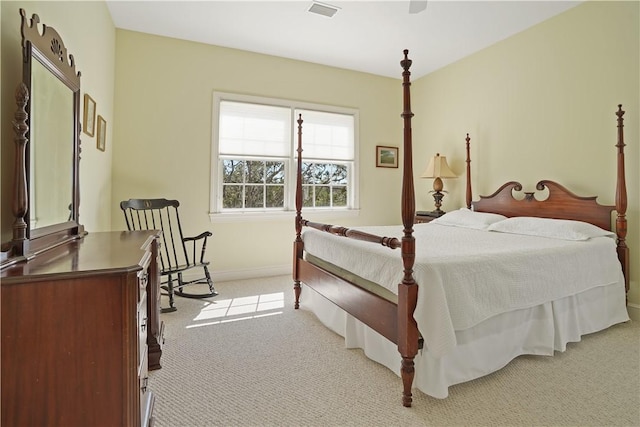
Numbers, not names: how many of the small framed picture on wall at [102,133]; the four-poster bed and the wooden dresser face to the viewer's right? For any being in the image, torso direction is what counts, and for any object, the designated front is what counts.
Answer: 2

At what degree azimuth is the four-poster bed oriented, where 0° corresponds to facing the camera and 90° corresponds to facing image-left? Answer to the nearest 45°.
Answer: approximately 45°

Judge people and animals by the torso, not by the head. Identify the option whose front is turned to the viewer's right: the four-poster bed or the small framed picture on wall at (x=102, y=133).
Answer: the small framed picture on wall

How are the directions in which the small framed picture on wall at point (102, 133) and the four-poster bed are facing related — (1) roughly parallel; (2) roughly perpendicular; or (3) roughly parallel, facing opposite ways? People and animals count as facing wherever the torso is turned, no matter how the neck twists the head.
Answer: roughly parallel, facing opposite ways

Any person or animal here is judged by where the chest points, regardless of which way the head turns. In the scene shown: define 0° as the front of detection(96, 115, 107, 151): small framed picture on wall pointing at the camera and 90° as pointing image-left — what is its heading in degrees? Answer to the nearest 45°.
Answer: approximately 270°

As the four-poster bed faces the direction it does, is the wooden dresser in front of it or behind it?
in front

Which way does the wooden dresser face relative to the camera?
to the viewer's right

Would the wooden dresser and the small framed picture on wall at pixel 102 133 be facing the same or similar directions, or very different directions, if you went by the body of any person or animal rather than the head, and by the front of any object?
same or similar directions

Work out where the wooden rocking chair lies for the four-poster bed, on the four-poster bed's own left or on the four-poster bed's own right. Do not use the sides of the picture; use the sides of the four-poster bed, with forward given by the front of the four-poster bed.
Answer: on the four-poster bed's own right

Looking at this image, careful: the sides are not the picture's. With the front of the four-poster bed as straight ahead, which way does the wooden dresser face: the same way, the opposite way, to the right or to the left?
the opposite way

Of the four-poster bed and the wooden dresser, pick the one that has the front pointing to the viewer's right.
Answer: the wooden dresser

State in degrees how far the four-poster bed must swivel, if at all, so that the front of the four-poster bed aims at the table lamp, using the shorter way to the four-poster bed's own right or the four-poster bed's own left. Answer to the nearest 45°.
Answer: approximately 135° to the four-poster bed's own right

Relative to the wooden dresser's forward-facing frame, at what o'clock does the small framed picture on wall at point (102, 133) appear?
The small framed picture on wall is roughly at 9 o'clock from the wooden dresser.

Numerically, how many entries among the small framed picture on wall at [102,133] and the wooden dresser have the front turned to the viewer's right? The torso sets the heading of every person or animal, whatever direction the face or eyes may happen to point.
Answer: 2

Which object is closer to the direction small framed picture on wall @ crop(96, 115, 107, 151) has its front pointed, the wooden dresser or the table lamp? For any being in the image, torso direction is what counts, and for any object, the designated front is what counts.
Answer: the table lamp
